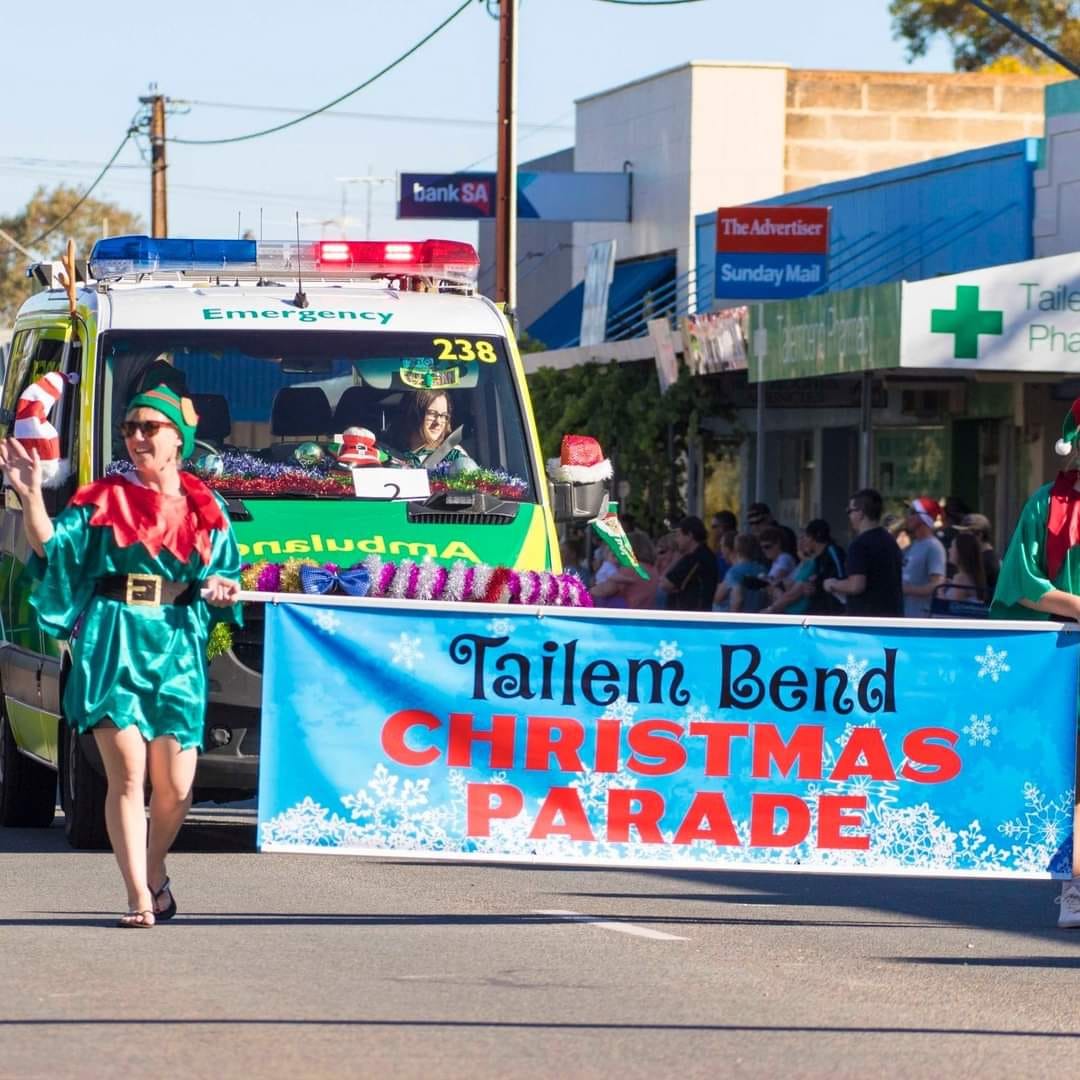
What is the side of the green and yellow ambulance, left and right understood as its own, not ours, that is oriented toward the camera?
front

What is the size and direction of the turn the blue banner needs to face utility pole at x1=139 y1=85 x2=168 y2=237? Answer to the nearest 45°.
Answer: approximately 180°

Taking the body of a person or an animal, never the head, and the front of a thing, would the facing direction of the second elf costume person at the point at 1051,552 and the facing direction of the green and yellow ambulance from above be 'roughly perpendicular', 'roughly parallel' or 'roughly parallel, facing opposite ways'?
roughly parallel

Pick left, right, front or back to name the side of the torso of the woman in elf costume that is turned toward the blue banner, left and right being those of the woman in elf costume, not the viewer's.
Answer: left

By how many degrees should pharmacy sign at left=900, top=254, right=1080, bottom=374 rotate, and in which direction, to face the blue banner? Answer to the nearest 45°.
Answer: approximately 45° to its left

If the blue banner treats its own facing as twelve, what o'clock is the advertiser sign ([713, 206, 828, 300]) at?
The advertiser sign is roughly at 6 o'clock from the blue banner.

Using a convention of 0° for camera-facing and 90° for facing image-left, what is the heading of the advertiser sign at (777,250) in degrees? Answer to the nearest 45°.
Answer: approximately 0°

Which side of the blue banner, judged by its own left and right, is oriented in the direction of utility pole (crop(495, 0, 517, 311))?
back

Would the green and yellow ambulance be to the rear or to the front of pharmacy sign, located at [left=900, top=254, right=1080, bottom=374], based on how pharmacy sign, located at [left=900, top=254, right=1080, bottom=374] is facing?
to the front

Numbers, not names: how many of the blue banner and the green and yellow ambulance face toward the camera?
2

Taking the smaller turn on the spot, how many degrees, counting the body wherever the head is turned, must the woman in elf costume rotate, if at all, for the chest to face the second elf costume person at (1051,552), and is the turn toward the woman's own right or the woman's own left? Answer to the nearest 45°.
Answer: approximately 90° to the woman's own left

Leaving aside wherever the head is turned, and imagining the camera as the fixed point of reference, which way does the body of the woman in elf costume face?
toward the camera

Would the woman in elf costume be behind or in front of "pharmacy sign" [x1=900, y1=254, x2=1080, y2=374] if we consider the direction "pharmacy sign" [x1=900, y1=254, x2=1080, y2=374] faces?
in front
